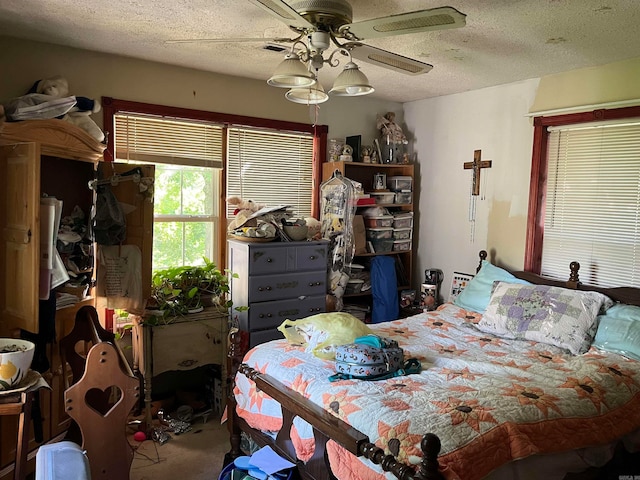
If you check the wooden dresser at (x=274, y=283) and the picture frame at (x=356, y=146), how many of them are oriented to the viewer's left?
0

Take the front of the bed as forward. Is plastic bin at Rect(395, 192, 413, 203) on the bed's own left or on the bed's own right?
on the bed's own right

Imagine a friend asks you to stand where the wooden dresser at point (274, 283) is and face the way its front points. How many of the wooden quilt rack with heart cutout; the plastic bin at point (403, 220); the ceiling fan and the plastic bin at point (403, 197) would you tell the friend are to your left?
2

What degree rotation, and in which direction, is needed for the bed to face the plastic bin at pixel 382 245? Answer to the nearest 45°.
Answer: approximately 135° to its right

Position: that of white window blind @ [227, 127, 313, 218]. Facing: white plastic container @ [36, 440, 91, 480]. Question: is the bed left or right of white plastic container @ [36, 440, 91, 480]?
left

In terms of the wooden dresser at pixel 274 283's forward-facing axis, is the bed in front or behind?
in front

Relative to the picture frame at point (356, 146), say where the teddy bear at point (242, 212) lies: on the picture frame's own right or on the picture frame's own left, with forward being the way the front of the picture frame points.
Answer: on the picture frame's own right

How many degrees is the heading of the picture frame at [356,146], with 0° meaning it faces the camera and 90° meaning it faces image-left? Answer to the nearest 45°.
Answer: approximately 0°

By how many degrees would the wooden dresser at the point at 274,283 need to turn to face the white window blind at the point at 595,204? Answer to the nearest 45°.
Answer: approximately 45° to its left

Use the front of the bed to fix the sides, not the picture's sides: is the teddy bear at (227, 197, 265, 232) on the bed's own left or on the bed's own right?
on the bed's own right

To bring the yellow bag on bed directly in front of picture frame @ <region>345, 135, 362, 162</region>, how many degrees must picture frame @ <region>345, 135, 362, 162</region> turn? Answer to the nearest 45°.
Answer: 0° — it already faces it

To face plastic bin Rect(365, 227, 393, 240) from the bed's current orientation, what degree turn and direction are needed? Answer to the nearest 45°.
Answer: approximately 135° to its right

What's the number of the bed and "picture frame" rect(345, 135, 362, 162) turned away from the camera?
0
